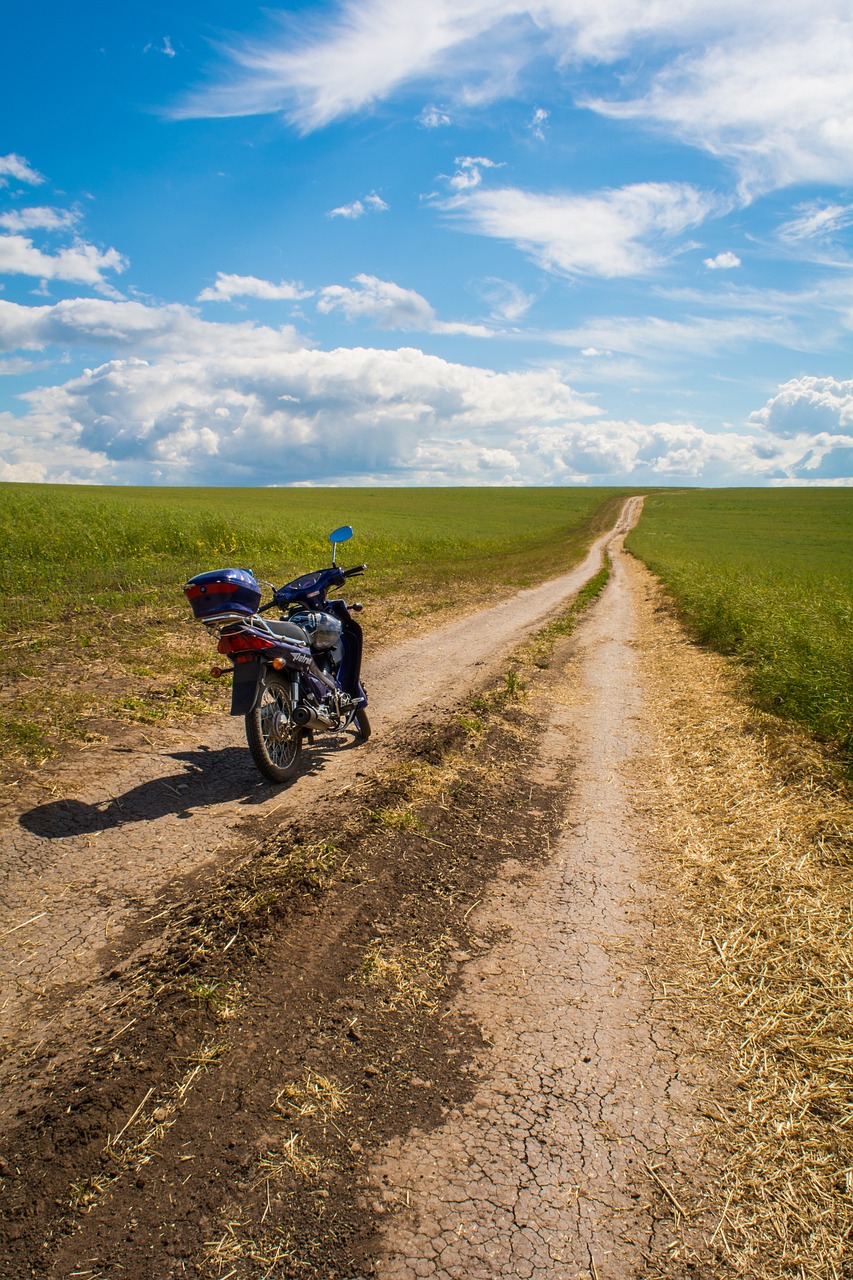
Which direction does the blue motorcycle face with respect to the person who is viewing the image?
facing away from the viewer and to the right of the viewer
